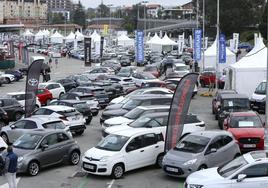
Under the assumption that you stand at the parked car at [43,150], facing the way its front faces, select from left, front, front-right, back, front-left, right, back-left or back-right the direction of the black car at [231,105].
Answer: back

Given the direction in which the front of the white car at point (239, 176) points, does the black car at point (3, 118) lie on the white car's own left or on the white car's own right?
on the white car's own right

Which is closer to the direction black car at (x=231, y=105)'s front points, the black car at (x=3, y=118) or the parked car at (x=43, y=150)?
the parked car

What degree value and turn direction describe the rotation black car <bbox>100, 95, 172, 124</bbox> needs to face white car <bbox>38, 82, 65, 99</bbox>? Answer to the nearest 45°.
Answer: approximately 90° to its right

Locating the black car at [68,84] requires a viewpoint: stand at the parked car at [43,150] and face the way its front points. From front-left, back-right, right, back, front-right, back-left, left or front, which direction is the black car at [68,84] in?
back-right

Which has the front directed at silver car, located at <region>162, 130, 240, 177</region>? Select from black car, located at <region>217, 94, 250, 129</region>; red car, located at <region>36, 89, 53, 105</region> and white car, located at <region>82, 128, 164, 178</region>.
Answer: the black car

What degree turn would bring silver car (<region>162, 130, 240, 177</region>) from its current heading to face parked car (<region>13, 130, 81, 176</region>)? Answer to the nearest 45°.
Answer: approximately 45° to its right
